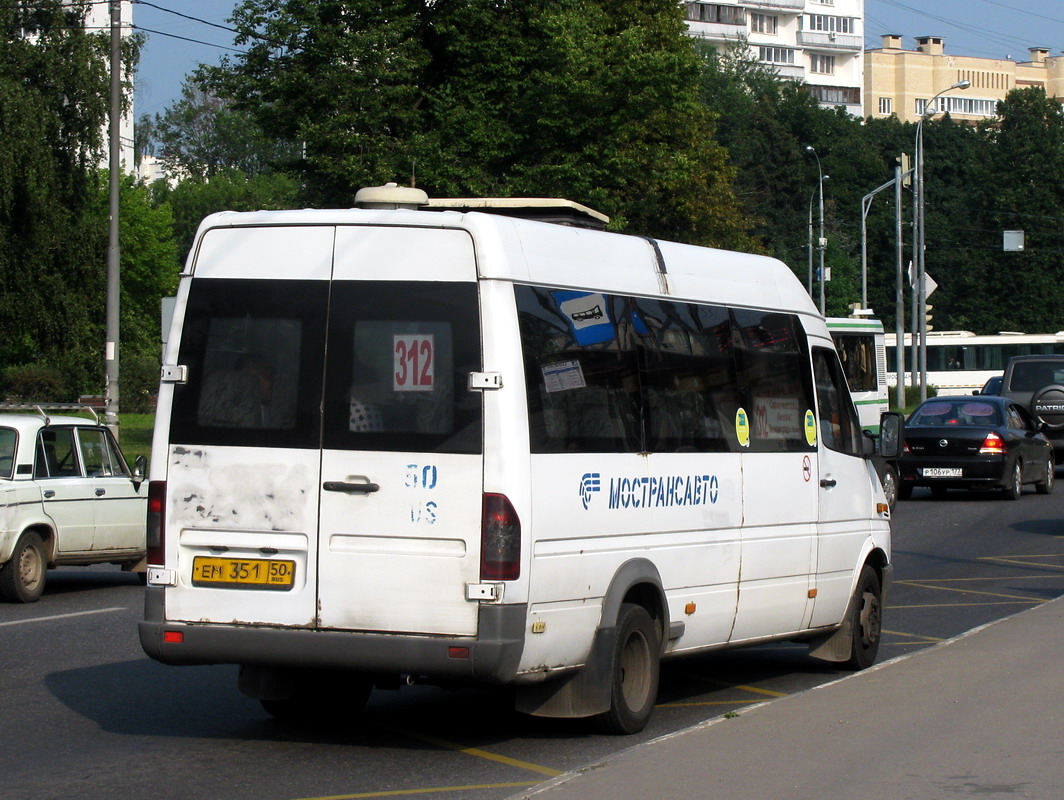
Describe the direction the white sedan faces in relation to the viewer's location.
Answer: facing away from the viewer and to the right of the viewer

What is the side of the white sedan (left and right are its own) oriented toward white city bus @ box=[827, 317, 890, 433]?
front

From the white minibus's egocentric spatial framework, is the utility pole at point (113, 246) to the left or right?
on its left

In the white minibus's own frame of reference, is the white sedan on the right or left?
on its left

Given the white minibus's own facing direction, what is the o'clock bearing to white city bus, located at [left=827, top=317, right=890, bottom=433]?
The white city bus is roughly at 11 o'clock from the white minibus.

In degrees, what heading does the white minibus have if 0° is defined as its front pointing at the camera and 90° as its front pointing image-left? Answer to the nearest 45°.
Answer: approximately 225°

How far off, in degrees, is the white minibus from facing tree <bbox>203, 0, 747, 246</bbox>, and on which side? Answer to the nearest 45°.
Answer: approximately 45° to its left

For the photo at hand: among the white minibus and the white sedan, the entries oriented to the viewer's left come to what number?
0
